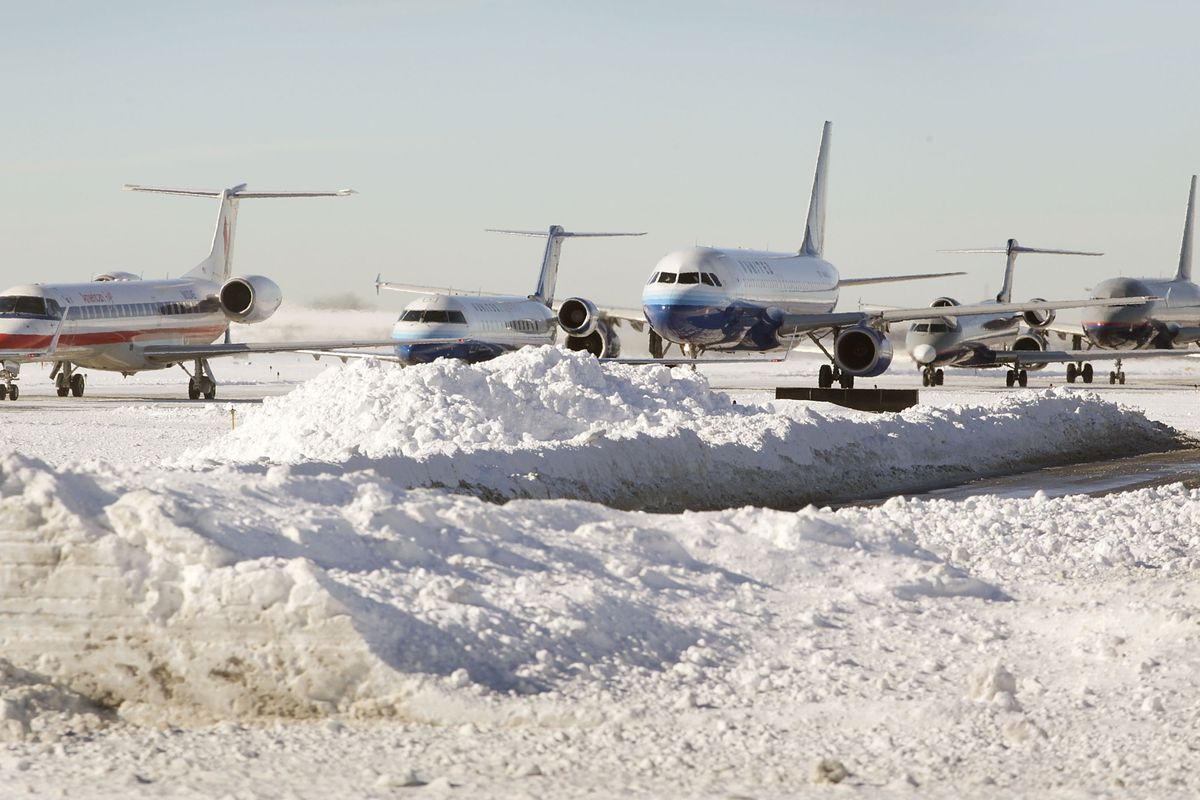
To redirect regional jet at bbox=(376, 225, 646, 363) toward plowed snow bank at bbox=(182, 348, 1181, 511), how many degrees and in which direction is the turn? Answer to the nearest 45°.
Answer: approximately 45° to its left

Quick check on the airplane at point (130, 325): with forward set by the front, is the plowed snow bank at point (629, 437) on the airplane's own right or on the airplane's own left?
on the airplane's own left

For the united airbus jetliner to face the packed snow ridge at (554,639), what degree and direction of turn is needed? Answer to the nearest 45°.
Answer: approximately 45° to its left

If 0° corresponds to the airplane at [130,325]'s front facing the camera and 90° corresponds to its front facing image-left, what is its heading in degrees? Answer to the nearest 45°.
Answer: approximately 45°

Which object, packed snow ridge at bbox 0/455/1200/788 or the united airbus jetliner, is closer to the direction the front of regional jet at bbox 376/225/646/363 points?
the packed snow ridge

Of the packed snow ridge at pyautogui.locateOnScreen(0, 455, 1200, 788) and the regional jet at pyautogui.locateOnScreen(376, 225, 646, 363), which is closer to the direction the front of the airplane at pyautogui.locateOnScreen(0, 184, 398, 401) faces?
the packed snow ridge

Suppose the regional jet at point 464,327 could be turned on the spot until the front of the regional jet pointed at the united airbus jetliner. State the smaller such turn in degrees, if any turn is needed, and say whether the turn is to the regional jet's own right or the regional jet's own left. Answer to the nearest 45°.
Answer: approximately 90° to the regional jet's own left

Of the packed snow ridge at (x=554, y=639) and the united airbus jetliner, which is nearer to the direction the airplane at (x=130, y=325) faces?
the packed snow ridge

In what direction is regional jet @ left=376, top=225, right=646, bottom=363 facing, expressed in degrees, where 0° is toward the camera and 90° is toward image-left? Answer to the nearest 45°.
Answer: approximately 45°

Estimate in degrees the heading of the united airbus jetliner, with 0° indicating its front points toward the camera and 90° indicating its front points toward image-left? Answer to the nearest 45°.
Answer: approximately 45°
